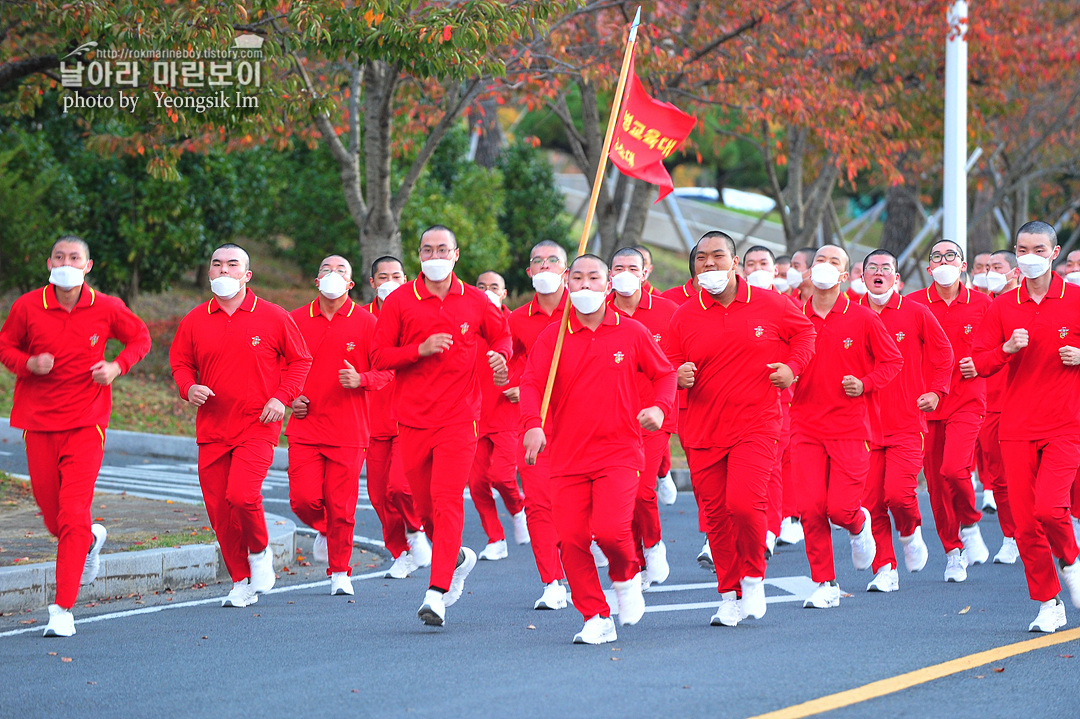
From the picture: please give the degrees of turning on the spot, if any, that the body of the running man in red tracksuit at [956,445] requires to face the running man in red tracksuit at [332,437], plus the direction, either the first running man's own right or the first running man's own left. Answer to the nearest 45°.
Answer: approximately 45° to the first running man's own right

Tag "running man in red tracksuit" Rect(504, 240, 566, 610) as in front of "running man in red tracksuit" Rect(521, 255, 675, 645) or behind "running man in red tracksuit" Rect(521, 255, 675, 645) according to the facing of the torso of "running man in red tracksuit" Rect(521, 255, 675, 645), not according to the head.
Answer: behind

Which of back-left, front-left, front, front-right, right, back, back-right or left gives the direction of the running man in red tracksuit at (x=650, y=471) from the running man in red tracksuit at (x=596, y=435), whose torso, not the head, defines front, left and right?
back

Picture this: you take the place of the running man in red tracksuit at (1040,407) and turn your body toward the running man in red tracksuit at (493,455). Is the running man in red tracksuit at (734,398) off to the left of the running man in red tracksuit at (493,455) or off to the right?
left

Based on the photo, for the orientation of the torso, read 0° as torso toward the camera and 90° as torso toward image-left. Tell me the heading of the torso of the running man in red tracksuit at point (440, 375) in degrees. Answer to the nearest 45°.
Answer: approximately 0°

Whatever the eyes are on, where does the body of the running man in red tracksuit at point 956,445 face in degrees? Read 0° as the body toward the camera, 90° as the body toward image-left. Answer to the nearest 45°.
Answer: approximately 0°

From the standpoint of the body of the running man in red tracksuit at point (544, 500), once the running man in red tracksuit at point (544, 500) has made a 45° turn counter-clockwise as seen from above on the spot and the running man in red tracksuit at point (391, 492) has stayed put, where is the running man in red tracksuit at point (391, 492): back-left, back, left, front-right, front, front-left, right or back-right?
back

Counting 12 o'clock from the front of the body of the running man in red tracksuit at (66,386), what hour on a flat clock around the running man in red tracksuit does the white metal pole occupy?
The white metal pole is roughly at 8 o'clock from the running man in red tracksuit.
